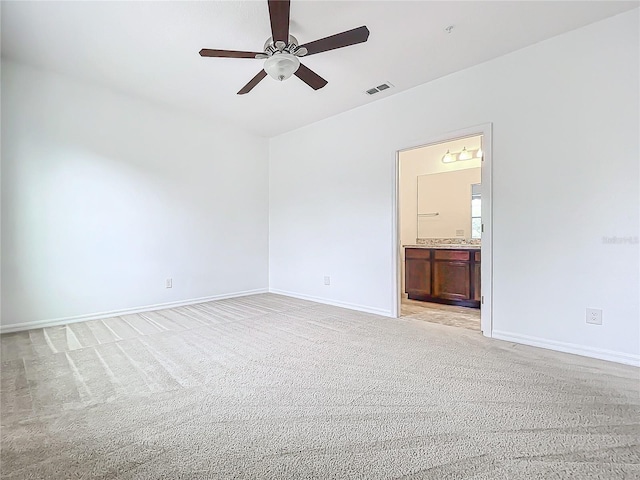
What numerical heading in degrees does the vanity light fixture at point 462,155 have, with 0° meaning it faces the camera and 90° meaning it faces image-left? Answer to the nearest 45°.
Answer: approximately 45°

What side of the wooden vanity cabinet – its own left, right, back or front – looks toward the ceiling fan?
front

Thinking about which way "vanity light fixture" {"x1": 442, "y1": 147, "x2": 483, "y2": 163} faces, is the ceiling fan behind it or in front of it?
in front

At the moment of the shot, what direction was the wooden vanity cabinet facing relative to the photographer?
facing the viewer and to the left of the viewer

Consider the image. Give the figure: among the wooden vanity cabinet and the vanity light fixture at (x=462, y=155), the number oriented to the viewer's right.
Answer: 0
